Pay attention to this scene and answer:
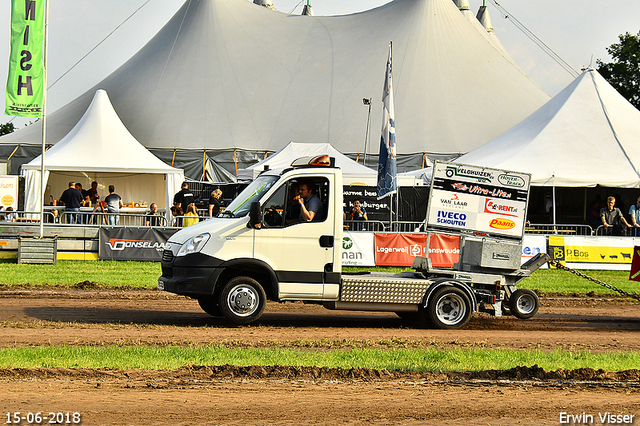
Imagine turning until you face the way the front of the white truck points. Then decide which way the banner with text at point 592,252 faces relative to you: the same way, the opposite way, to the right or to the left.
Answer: to the left

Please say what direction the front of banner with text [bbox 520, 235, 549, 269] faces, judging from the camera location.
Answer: facing the viewer

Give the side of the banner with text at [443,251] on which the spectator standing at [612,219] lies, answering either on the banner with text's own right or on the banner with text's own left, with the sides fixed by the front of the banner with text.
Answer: on the banner with text's own left

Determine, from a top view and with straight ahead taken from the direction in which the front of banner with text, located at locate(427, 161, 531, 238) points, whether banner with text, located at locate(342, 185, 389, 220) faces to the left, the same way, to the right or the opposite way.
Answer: the same way

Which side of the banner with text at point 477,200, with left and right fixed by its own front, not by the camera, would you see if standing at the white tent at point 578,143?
back

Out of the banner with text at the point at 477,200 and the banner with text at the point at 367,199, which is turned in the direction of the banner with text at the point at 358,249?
the banner with text at the point at 367,199

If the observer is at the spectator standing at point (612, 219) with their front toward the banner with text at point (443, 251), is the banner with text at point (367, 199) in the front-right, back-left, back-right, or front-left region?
front-right

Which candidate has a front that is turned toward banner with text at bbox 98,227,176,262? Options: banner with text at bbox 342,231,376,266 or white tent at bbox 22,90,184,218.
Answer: the white tent

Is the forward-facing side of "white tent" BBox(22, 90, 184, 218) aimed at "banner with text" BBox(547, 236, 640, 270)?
no

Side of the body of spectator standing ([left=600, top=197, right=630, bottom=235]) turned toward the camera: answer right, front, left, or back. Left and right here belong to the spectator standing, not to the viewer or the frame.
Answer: front

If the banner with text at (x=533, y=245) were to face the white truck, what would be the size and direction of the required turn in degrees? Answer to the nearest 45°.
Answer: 0° — it already faces it

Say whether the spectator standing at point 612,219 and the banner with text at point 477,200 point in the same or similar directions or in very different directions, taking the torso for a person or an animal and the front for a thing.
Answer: same or similar directions

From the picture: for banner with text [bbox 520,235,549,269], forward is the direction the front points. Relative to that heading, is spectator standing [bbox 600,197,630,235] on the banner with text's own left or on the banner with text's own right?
on the banner with text's own left

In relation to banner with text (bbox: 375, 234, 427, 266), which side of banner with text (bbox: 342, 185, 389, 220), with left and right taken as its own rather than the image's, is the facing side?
front

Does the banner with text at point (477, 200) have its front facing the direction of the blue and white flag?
no

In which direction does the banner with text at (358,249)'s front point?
toward the camera

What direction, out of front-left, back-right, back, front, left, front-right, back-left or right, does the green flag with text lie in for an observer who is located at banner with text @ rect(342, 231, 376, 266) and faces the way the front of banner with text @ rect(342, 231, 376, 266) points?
right

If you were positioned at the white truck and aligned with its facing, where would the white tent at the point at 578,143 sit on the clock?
The white tent is roughly at 4 o'clock from the white truck.

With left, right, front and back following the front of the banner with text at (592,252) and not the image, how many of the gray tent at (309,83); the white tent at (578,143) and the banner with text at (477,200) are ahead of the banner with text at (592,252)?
1

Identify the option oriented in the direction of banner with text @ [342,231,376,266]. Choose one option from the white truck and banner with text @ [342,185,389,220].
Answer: banner with text @ [342,185,389,220]
